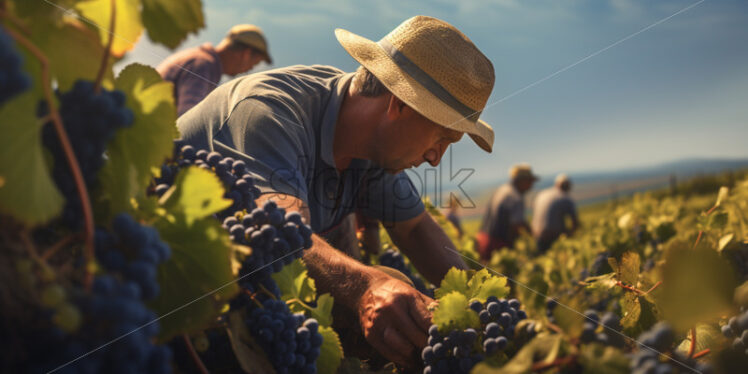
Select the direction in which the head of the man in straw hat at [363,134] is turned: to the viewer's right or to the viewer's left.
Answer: to the viewer's right

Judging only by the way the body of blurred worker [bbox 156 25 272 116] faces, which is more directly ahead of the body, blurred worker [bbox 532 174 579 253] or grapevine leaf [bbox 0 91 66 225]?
the blurred worker

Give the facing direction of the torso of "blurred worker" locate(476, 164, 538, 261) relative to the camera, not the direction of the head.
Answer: to the viewer's right

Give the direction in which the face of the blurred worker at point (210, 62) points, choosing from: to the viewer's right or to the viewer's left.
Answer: to the viewer's right

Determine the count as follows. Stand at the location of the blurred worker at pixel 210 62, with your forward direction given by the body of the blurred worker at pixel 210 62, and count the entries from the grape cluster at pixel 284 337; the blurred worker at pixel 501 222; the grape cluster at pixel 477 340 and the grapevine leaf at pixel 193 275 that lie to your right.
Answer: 3

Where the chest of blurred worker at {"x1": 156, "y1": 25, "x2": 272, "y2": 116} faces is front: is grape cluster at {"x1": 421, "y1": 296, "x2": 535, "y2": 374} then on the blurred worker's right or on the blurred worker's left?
on the blurred worker's right

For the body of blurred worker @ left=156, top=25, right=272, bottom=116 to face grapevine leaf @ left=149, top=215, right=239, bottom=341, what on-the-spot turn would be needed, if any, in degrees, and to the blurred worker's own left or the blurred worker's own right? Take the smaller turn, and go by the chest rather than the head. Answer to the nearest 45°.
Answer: approximately 90° to the blurred worker's own right

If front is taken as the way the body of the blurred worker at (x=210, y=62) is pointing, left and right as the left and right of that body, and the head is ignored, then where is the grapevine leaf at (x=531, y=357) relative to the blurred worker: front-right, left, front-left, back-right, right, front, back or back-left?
right

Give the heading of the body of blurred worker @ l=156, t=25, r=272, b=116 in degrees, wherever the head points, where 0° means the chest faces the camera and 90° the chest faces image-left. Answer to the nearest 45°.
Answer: approximately 270°

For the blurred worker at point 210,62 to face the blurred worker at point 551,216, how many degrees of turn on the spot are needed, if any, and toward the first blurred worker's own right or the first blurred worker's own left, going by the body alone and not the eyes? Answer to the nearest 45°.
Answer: approximately 45° to the first blurred worker's own left

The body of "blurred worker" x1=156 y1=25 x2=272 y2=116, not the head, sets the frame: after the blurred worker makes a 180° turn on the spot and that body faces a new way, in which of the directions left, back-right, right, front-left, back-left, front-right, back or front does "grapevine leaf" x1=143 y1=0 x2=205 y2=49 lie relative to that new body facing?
left
